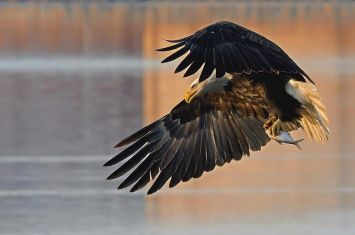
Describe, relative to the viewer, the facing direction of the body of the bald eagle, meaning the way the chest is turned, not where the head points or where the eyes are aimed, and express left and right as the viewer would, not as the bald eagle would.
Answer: facing to the left of the viewer
